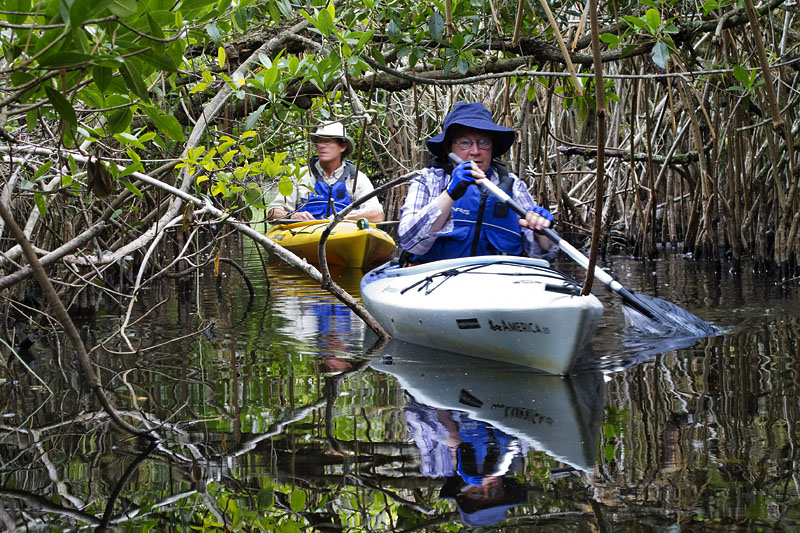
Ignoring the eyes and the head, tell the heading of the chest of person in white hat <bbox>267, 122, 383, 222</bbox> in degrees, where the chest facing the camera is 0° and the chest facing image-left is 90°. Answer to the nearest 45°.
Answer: approximately 0°

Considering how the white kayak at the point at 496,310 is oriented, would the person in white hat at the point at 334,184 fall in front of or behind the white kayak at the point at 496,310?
behind

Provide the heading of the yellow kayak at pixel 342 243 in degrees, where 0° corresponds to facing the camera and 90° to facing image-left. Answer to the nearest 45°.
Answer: approximately 315°

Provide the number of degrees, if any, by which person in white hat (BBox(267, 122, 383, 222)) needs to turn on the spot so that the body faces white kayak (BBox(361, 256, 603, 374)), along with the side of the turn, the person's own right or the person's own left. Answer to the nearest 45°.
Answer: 0° — they already face it

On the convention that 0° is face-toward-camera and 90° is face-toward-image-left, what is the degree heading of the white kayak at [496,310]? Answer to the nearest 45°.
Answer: approximately 315°

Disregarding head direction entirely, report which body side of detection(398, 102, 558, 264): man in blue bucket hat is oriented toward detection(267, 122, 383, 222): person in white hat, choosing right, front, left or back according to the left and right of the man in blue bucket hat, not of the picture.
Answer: back

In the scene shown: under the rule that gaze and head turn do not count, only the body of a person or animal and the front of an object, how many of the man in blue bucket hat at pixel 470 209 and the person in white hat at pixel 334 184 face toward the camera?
2
